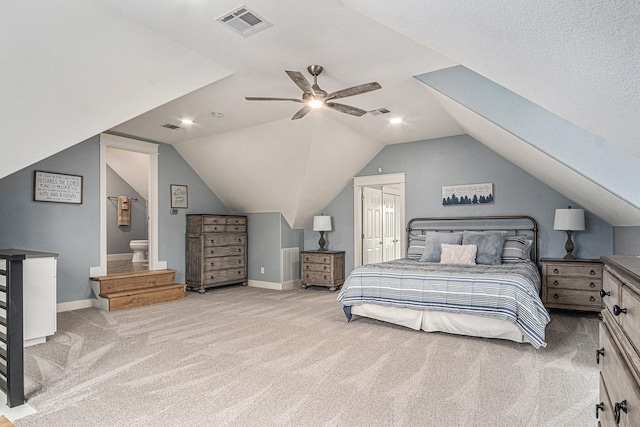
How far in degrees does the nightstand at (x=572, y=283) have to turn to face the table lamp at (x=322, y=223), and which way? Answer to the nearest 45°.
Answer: approximately 90° to its right

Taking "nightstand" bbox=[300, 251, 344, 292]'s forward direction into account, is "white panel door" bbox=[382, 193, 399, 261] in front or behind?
behind

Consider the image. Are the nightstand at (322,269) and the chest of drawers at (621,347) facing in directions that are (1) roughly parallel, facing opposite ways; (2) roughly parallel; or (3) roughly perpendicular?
roughly perpendicular

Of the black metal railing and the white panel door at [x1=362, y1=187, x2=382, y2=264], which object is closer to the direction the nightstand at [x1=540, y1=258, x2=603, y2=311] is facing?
the black metal railing

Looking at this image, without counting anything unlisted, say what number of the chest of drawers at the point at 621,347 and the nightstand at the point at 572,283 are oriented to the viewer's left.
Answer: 1

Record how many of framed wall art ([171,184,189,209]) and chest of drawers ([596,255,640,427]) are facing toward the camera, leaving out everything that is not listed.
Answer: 1

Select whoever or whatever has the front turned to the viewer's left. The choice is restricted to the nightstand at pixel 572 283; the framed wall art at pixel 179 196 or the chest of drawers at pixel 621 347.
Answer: the chest of drawers

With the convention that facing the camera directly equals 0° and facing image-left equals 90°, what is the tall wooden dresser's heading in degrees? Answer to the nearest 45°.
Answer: approximately 315°

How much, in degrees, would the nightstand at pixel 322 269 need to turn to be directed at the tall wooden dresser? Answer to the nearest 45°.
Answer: approximately 45° to its right

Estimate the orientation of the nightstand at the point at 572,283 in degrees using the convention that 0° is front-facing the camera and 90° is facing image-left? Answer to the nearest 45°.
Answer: approximately 0°

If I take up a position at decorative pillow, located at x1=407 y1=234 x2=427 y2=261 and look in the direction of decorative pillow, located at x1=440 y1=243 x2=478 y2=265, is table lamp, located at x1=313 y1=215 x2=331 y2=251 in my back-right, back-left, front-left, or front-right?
back-right
